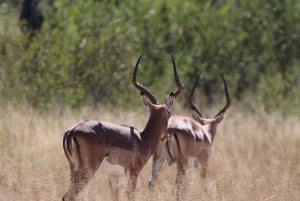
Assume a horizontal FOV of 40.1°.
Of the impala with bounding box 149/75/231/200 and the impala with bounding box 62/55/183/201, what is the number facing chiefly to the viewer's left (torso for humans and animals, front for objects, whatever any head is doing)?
0

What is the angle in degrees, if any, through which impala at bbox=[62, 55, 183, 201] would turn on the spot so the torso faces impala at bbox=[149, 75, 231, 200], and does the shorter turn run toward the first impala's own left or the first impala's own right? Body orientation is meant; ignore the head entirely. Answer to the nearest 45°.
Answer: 0° — it already faces it

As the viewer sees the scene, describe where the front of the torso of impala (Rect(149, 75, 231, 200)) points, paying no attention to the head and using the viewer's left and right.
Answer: facing away from the viewer and to the right of the viewer

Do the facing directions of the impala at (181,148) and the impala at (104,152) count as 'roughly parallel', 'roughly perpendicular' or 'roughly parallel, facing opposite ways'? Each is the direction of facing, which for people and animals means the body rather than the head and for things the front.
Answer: roughly parallel

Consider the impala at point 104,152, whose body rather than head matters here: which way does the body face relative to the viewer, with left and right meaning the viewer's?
facing away from the viewer and to the right of the viewer

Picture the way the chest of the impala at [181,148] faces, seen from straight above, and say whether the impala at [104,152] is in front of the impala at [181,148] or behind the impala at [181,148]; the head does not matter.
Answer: behind
